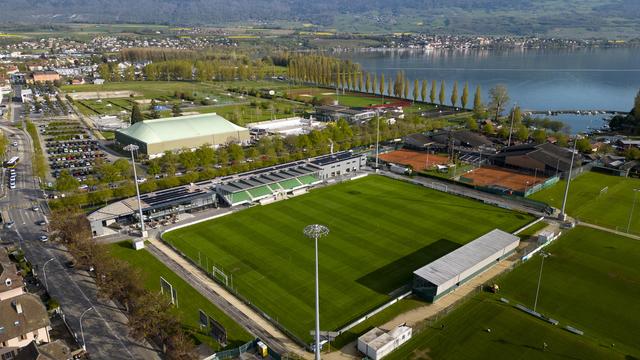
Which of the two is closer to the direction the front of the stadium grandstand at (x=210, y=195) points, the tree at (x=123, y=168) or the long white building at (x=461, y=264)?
the long white building

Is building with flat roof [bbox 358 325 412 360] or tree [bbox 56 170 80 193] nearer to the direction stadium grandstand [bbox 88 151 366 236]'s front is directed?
the building with flat roof

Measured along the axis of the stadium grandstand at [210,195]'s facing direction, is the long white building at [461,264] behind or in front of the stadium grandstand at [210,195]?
in front

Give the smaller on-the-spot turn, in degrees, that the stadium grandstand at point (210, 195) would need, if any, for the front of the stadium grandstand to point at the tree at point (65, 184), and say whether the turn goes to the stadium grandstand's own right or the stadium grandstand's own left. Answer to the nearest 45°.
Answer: approximately 135° to the stadium grandstand's own right

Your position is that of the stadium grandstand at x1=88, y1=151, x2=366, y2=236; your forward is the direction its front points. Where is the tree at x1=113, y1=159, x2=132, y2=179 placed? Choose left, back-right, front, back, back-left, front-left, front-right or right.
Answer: back

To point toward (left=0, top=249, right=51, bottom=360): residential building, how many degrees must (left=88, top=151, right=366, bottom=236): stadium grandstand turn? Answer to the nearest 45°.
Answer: approximately 90° to its right

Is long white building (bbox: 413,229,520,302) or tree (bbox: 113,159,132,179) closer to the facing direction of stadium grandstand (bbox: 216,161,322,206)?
the long white building

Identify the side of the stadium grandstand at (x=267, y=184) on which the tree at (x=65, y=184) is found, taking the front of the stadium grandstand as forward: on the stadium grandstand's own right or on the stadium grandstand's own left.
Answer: on the stadium grandstand's own right

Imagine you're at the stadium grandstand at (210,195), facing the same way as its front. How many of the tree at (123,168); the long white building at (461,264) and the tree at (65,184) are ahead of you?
1

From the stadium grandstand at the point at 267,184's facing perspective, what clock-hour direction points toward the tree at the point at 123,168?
The tree is roughly at 5 o'clock from the stadium grandstand.

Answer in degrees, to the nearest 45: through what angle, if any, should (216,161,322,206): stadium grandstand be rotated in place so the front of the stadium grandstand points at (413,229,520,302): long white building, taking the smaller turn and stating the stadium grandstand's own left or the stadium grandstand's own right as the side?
0° — it already faces it

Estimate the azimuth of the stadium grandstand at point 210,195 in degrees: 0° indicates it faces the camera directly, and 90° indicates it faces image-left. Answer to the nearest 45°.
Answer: approximately 315°
